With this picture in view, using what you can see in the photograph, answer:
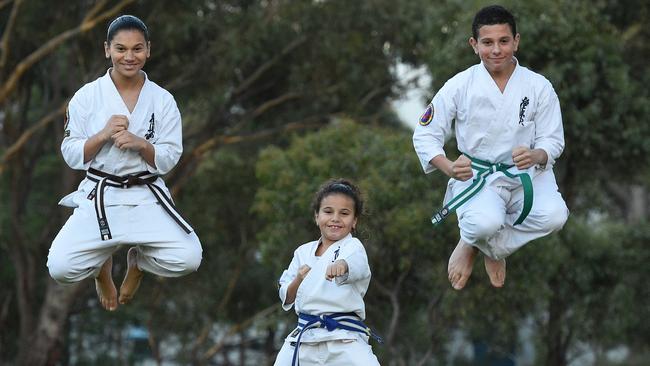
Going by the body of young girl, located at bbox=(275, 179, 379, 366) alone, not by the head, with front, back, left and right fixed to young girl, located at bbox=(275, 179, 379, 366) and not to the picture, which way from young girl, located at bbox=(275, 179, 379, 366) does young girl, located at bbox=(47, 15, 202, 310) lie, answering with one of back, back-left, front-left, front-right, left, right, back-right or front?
right

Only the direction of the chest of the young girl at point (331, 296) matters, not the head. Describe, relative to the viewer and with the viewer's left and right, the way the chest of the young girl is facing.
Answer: facing the viewer

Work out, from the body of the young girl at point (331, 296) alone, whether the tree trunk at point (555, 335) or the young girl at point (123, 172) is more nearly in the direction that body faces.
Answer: the young girl

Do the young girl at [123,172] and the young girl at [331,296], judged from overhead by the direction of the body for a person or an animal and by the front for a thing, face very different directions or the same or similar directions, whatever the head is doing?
same or similar directions

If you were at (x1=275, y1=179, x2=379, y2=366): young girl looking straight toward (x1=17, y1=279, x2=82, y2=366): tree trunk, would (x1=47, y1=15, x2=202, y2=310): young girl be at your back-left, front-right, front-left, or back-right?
front-left

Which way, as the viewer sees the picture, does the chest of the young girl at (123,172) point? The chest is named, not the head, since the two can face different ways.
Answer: toward the camera

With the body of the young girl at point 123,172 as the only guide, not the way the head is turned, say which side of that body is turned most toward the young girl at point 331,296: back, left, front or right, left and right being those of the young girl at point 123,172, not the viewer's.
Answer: left

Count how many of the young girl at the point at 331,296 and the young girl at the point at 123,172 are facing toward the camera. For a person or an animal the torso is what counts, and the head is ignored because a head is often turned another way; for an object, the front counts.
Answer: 2

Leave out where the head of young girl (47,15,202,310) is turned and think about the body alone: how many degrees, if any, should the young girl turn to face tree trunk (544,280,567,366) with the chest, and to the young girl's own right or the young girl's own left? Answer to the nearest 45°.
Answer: approximately 135° to the young girl's own left

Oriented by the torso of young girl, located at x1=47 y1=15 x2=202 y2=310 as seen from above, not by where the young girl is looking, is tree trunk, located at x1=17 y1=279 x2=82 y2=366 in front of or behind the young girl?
behind

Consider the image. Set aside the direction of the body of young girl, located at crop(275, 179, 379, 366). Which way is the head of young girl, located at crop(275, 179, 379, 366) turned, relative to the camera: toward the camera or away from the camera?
toward the camera
